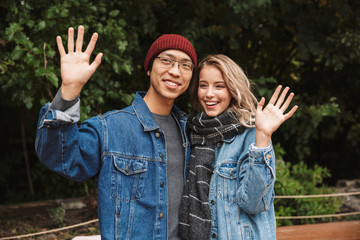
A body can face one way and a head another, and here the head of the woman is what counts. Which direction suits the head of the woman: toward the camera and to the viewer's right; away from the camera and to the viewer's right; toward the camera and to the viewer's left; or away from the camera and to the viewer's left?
toward the camera and to the viewer's left

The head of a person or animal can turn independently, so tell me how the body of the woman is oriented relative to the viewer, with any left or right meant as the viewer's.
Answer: facing the viewer and to the left of the viewer

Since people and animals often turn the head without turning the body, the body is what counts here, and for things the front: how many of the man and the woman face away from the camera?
0

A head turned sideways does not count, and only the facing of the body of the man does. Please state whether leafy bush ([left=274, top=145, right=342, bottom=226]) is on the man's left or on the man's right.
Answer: on the man's left

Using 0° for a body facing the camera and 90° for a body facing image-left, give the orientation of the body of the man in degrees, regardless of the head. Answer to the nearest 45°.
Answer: approximately 315°
